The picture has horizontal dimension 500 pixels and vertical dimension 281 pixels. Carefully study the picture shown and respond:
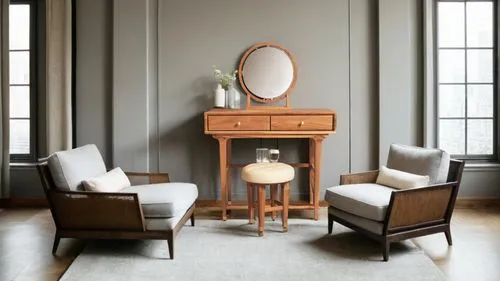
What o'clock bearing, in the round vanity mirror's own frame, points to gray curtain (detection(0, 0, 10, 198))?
The gray curtain is roughly at 3 o'clock from the round vanity mirror.

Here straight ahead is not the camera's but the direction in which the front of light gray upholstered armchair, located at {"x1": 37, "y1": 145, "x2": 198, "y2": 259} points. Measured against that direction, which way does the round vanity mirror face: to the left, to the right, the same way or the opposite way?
to the right

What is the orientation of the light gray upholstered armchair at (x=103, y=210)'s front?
to the viewer's right

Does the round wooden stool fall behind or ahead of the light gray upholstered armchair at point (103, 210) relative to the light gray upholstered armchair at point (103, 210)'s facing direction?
ahead

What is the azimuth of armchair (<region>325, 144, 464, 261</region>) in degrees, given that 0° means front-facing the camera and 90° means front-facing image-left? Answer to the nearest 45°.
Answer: approximately 45°

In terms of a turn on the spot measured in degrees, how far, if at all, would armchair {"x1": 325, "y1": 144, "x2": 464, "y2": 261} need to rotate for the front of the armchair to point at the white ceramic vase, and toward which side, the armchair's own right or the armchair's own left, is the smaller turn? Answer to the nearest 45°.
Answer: approximately 90° to the armchair's own right

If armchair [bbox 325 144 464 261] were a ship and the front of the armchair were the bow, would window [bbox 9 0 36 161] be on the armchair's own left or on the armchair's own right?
on the armchair's own right

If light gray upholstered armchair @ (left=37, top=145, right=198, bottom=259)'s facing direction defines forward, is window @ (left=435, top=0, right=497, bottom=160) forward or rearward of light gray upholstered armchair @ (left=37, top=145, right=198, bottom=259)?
forward

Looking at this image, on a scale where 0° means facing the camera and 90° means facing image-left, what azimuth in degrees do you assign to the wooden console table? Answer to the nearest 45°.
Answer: approximately 0°

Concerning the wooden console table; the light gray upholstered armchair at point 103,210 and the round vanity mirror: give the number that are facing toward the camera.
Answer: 2

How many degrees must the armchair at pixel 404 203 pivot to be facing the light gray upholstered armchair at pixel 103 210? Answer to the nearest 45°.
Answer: approximately 45° to its right
